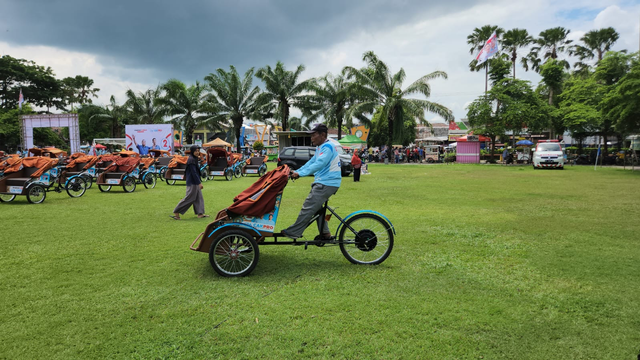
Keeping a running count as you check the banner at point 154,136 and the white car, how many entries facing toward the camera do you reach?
2

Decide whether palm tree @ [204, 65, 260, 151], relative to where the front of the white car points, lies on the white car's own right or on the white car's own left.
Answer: on the white car's own right

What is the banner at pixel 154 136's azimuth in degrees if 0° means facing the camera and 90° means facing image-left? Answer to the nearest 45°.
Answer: approximately 0°

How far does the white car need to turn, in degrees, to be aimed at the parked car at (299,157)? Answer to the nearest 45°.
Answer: approximately 45° to its right

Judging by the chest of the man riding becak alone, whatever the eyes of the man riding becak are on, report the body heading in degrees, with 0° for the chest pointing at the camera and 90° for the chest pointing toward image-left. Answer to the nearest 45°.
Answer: approximately 90°

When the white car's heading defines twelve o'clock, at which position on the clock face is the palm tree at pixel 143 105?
The palm tree is roughly at 3 o'clock from the white car.

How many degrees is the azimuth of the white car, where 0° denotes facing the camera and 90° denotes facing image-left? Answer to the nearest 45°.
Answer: approximately 0°

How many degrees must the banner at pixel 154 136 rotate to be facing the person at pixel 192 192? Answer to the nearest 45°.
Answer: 0° — it already faces them
